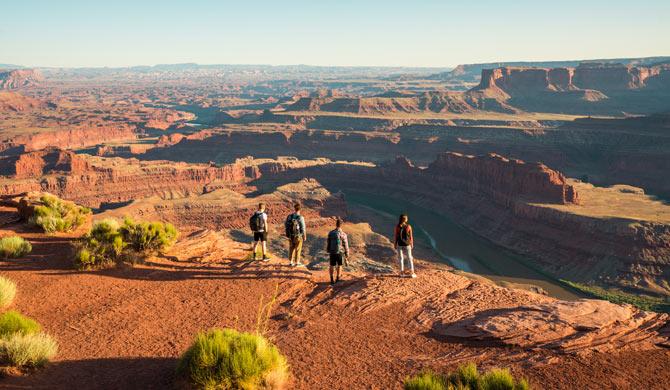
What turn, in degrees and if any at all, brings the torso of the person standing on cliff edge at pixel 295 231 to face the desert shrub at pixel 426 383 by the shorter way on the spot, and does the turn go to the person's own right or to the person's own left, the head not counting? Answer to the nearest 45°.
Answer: approximately 180°

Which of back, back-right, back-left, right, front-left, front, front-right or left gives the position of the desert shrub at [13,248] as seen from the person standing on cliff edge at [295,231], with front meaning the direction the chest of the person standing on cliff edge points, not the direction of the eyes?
left

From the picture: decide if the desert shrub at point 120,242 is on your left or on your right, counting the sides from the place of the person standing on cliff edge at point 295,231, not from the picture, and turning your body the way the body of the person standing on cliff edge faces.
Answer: on your left

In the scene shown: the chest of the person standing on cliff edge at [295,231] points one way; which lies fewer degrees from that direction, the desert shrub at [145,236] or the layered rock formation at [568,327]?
the desert shrub

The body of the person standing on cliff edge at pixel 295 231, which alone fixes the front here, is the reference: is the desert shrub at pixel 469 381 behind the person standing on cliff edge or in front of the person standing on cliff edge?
behind

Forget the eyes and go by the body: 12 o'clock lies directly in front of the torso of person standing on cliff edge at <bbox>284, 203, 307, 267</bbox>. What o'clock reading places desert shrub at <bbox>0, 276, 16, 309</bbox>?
The desert shrub is roughly at 8 o'clock from the person standing on cliff edge.

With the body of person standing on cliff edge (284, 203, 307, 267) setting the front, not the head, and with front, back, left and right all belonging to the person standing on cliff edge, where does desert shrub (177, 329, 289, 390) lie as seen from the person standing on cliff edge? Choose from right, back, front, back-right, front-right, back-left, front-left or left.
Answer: back

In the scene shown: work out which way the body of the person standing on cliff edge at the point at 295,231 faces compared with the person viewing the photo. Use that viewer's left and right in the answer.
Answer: facing away from the viewer
